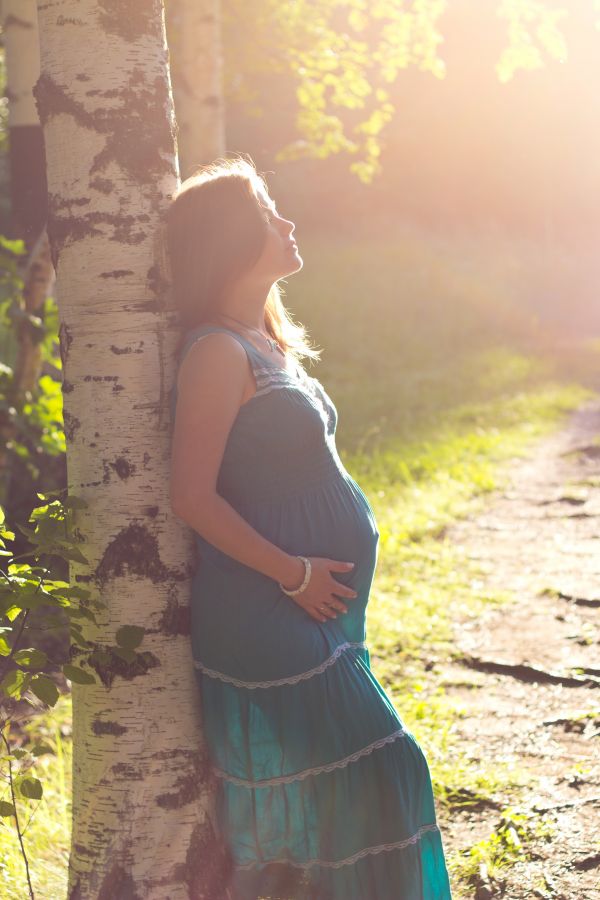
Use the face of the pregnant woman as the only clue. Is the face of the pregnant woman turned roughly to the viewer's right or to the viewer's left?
to the viewer's right

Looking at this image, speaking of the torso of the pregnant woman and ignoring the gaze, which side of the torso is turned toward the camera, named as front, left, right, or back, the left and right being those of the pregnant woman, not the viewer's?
right
